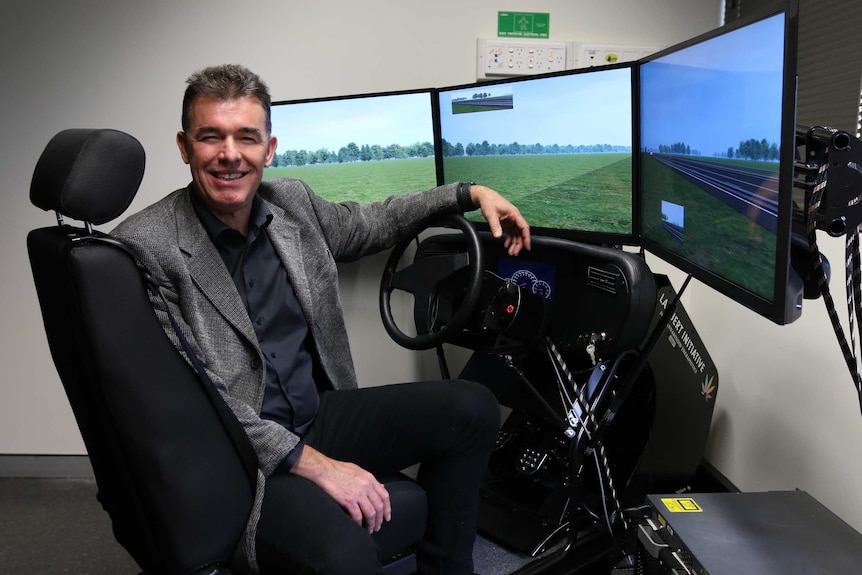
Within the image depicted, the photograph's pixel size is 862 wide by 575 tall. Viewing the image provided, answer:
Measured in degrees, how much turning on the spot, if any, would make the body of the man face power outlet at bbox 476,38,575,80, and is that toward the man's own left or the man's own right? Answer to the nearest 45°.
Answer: approximately 90° to the man's own left

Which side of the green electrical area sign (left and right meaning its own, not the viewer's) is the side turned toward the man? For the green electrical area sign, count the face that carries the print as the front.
front

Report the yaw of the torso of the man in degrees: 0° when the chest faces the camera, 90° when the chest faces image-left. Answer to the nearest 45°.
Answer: approximately 315°

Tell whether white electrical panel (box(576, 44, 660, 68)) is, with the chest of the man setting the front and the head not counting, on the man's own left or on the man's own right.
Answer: on the man's own left

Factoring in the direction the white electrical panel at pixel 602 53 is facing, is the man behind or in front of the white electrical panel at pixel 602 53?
in front

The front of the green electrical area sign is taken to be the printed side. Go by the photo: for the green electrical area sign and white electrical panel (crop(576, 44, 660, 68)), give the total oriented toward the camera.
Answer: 2

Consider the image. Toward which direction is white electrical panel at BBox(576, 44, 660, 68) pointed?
toward the camera
